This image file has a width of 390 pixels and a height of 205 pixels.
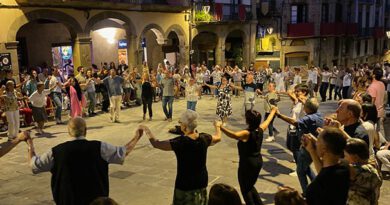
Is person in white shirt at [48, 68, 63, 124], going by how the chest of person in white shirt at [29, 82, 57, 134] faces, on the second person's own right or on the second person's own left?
on the second person's own left

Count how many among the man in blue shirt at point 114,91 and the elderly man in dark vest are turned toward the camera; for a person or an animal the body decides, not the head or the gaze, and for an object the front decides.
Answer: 1

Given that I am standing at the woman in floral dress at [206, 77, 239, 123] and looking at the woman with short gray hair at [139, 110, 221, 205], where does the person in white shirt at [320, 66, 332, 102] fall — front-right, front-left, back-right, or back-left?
back-left

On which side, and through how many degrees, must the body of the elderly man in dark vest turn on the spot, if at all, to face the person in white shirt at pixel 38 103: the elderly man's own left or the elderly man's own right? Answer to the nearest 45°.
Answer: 0° — they already face them

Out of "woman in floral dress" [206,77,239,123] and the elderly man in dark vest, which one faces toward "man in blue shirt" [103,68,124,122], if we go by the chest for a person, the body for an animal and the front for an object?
the elderly man in dark vest

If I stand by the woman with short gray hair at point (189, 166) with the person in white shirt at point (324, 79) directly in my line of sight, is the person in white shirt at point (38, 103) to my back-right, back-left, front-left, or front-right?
front-left

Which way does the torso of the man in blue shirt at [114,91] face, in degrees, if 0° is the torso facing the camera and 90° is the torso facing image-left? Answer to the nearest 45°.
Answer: approximately 0°

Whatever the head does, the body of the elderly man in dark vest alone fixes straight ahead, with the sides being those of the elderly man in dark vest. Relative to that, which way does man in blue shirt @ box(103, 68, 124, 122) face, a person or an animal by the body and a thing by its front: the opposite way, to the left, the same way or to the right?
the opposite way

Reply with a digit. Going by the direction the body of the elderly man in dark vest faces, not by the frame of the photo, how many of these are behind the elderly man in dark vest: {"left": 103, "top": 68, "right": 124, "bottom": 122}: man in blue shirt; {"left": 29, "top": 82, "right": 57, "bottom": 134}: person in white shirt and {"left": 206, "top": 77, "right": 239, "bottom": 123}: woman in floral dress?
0

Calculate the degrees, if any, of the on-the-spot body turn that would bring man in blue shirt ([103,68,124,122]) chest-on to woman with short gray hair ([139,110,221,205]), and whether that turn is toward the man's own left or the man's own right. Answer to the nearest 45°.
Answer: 0° — they already face them

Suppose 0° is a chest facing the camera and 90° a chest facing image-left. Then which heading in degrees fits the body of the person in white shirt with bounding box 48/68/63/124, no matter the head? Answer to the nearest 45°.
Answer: approximately 315°

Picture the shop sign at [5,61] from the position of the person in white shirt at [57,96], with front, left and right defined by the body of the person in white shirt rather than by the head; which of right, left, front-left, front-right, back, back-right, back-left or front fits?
back

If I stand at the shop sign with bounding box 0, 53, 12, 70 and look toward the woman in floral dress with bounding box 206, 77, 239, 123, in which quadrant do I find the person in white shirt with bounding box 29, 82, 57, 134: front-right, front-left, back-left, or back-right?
front-right

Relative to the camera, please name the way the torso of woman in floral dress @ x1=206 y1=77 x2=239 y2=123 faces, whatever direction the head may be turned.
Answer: toward the camera

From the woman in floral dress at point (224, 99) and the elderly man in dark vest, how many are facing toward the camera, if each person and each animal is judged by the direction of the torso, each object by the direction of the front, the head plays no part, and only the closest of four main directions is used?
1

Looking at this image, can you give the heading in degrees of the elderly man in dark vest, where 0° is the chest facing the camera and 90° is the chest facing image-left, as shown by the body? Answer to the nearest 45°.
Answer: approximately 180°

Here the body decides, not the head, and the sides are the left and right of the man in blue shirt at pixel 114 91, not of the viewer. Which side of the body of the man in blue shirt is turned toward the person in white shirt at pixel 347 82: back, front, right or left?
left

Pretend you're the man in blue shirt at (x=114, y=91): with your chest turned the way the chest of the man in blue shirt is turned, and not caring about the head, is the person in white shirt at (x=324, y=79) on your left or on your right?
on your left
